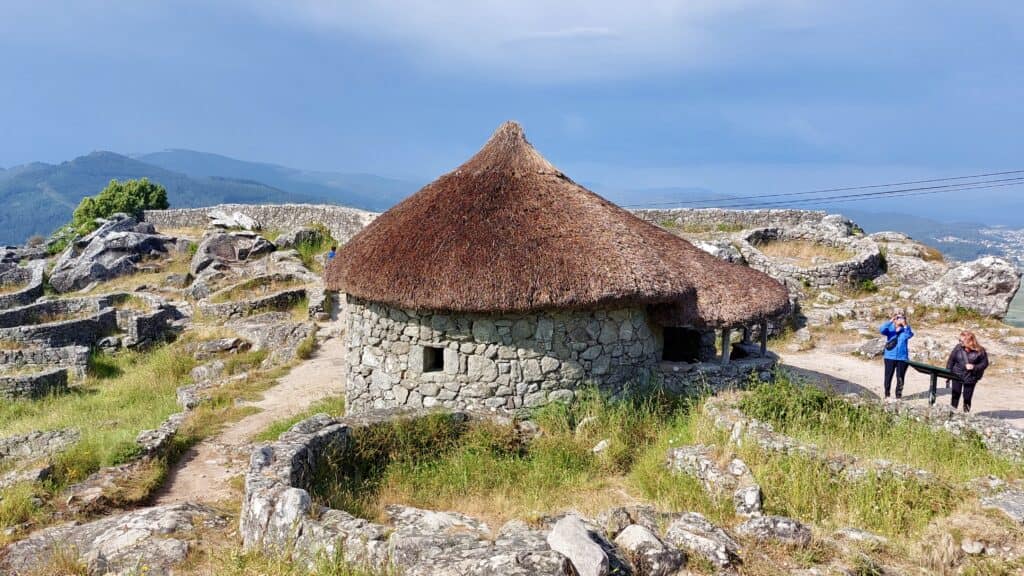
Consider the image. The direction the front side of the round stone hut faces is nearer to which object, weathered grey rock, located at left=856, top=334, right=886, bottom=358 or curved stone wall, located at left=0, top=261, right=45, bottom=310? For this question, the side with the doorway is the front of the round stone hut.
the weathered grey rock

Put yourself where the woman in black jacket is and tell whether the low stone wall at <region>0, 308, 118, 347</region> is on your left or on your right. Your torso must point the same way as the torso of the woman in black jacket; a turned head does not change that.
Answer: on your right

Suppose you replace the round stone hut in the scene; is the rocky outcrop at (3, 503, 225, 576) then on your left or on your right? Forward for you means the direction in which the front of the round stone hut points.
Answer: on your right

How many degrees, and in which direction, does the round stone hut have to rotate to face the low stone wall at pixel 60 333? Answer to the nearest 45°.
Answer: approximately 135° to its left

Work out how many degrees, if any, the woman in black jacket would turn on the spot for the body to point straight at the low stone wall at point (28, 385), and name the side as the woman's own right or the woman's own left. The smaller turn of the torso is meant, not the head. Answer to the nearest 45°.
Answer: approximately 90° to the woman's own right

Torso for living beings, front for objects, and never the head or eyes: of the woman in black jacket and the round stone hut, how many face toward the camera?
1

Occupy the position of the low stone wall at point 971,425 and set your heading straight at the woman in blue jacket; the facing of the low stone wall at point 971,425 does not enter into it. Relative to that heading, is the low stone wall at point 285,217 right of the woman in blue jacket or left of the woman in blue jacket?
left

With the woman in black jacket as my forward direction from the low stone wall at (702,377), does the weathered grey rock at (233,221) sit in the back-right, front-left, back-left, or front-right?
back-left

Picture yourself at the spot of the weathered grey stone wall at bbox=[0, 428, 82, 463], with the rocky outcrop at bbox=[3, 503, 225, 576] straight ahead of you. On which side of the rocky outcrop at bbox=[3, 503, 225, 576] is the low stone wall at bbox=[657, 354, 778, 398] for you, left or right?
left

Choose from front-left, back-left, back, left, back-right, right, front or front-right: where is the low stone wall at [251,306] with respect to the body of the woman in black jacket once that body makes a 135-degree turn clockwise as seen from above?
front-left

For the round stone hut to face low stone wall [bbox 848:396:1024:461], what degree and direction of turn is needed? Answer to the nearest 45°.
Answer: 0° — it already faces it

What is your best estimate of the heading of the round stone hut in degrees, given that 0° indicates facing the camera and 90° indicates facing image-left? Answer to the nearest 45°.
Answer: approximately 270°

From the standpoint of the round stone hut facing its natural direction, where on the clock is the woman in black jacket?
The woman in black jacket is roughly at 12 o'clock from the round stone hut.

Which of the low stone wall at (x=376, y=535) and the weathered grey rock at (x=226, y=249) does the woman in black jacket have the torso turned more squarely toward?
the low stone wall

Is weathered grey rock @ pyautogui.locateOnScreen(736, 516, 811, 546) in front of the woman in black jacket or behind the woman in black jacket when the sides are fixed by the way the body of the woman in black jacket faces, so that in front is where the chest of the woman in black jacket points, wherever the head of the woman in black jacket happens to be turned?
in front

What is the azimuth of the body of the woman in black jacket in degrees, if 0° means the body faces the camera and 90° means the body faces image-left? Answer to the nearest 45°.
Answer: approximately 0°

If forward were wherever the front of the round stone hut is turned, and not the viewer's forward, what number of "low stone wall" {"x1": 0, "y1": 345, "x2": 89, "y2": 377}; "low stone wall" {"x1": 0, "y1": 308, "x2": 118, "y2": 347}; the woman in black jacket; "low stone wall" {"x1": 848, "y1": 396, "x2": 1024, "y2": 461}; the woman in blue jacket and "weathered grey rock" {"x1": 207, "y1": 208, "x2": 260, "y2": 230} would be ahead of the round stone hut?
3
